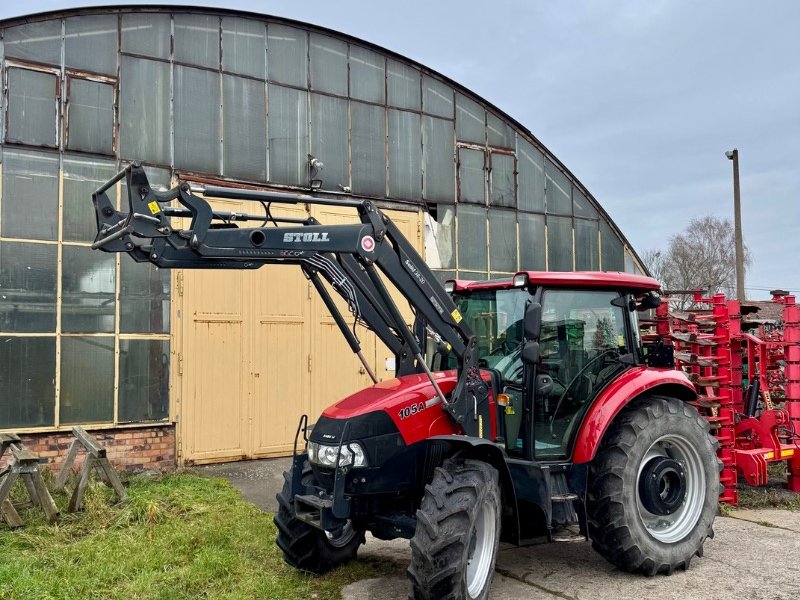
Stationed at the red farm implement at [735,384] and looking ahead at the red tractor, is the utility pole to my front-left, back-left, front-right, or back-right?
back-right

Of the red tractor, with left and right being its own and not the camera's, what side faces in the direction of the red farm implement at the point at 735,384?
back

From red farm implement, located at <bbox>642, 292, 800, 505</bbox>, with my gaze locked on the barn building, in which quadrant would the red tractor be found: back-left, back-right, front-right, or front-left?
front-left

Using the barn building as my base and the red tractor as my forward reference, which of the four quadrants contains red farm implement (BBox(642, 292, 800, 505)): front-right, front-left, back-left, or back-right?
front-left

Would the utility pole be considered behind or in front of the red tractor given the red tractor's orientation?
behind

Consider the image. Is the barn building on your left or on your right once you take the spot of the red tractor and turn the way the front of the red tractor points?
on your right

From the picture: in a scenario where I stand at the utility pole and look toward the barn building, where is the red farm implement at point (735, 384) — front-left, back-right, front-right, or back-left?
front-left

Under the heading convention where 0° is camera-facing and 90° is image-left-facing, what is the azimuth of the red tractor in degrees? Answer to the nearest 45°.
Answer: approximately 45°
